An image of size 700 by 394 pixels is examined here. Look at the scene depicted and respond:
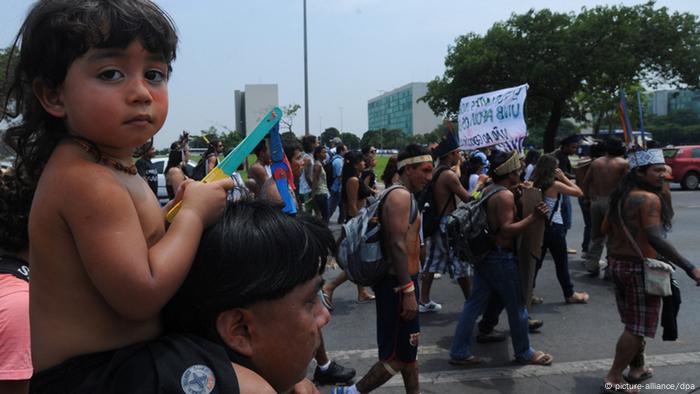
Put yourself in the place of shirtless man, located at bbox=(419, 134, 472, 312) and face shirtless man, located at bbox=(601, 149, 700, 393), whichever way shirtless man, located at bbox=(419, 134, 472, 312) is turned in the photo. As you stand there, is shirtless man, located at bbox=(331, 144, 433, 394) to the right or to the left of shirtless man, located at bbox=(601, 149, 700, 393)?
right

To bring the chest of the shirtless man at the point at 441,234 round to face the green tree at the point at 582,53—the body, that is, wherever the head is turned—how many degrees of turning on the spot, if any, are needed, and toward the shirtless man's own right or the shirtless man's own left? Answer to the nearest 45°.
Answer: approximately 90° to the shirtless man's own left

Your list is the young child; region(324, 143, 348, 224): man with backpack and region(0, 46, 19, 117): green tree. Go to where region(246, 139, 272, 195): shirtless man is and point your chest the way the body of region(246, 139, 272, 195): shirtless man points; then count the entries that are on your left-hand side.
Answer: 1

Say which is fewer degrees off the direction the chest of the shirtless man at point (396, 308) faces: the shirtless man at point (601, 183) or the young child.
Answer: the shirtless man
